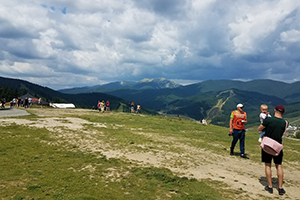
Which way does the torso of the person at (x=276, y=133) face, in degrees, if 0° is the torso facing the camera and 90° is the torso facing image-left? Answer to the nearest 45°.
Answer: approximately 180°
